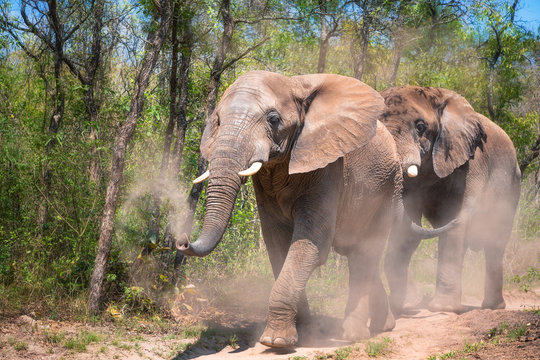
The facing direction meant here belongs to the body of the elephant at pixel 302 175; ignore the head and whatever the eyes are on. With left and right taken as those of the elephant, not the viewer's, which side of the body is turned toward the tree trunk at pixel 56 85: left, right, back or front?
right

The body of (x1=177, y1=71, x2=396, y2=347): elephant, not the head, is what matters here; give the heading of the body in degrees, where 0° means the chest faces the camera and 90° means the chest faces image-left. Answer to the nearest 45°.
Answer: approximately 45°

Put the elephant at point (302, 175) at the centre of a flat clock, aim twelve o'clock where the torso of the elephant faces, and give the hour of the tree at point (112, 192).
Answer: The tree is roughly at 2 o'clock from the elephant.

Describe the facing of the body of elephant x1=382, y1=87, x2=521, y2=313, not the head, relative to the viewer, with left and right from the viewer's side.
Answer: facing the viewer and to the left of the viewer

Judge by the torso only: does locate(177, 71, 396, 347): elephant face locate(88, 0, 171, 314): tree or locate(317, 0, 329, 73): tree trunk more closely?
the tree

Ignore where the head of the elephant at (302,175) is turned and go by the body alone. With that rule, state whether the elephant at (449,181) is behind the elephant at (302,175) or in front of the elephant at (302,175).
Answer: behind

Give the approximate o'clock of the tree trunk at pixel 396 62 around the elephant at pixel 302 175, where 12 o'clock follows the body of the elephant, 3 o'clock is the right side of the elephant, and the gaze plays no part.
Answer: The tree trunk is roughly at 5 o'clock from the elephant.

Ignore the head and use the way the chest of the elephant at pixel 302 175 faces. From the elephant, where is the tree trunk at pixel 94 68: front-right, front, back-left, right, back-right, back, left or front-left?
right

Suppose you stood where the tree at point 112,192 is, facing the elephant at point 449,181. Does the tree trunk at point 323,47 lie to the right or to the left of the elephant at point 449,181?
left

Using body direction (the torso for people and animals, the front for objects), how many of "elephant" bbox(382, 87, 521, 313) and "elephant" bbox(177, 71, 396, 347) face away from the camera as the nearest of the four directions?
0

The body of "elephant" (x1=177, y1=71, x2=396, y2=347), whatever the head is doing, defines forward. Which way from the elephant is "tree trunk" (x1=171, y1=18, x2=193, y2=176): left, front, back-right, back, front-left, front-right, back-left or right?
right

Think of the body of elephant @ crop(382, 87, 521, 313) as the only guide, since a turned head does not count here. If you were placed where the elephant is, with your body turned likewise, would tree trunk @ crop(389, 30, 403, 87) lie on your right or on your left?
on your right
